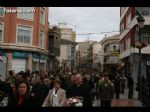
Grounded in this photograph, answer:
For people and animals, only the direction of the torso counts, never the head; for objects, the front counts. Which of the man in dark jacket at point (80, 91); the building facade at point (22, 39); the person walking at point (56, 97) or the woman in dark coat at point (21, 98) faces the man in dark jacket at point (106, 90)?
the building facade

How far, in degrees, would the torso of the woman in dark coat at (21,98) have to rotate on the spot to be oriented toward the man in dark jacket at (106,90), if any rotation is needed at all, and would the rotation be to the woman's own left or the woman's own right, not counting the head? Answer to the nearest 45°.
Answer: approximately 135° to the woman's own left

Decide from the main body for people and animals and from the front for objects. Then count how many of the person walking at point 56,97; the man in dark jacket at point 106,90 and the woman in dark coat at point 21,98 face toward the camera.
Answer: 3

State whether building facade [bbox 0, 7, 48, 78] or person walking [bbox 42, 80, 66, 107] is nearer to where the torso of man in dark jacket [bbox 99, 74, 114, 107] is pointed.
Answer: the person walking

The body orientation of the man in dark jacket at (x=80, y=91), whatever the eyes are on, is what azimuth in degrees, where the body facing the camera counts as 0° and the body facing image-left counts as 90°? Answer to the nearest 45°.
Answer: approximately 45°

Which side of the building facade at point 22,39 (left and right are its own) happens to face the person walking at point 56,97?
front

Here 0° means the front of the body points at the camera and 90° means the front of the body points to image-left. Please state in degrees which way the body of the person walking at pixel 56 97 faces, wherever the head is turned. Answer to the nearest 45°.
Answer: approximately 0°
